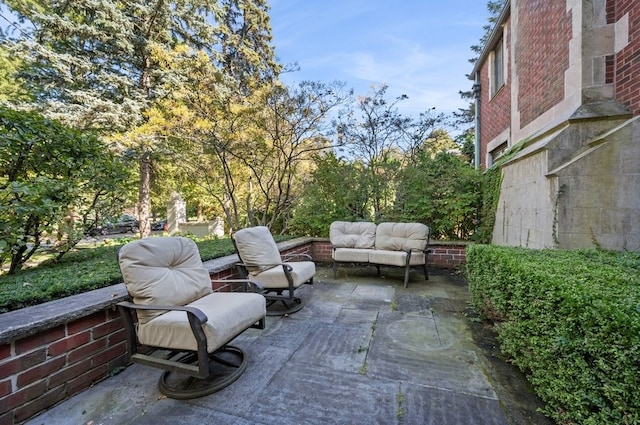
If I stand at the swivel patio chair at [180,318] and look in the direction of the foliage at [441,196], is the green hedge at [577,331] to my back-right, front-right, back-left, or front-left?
front-right

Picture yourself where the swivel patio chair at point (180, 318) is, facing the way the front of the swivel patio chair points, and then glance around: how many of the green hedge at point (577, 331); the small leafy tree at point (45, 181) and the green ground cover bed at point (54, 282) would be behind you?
2

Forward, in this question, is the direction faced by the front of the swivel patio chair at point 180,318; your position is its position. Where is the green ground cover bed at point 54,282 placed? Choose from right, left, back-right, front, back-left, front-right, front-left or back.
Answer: back

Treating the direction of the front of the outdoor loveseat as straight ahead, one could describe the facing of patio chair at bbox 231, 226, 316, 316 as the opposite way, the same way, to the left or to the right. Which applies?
to the left

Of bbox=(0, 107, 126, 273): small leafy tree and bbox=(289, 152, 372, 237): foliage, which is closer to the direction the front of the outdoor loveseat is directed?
the small leafy tree

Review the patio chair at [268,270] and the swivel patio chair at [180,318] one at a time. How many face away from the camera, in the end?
0

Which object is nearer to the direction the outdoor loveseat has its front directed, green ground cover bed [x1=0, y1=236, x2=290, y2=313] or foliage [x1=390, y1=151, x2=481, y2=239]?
the green ground cover bed

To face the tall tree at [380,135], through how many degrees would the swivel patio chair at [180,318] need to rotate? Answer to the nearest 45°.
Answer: approximately 90° to its left

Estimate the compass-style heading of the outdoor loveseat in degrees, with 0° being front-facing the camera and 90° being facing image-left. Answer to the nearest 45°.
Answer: approximately 45°

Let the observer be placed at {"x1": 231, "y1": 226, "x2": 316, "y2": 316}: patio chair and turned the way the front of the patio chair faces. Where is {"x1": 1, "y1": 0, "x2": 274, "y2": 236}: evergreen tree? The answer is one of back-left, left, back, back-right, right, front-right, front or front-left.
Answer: back

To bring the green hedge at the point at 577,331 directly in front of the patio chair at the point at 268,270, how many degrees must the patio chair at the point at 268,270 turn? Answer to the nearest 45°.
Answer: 0° — it already faces it

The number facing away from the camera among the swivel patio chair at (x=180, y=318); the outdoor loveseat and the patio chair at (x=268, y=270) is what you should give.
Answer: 0

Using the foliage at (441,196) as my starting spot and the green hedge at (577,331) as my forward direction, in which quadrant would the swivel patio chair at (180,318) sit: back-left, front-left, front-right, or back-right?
front-right

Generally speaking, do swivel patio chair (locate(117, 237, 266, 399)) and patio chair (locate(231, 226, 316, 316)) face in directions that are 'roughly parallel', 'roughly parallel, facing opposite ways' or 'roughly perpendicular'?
roughly parallel

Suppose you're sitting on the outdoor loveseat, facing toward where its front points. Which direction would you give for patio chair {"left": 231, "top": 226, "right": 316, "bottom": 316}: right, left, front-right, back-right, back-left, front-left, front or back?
front

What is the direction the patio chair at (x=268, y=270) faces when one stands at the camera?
facing the viewer and to the right of the viewer
